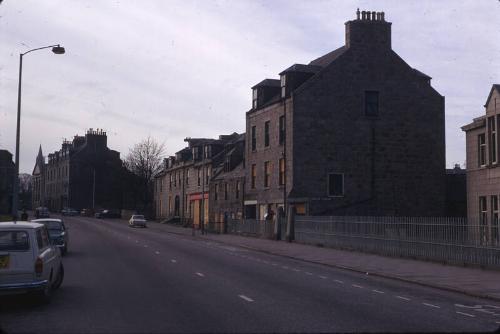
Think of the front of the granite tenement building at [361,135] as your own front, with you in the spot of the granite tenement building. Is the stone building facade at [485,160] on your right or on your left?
on your left

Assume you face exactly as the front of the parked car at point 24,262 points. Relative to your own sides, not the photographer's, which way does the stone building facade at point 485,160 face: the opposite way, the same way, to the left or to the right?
to the left

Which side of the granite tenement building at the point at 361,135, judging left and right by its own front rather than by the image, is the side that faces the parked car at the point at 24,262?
left

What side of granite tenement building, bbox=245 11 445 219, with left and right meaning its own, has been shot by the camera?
left

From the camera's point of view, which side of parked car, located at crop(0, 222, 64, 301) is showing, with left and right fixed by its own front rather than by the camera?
back

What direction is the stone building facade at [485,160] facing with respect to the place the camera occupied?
facing the viewer and to the left of the viewer

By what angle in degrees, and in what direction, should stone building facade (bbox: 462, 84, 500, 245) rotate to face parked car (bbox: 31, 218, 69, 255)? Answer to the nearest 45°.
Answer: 0° — it already faces it

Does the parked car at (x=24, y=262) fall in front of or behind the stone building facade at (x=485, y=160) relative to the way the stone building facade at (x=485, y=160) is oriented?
in front

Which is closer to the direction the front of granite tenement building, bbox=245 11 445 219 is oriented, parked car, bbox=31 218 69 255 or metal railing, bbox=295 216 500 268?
the parked car

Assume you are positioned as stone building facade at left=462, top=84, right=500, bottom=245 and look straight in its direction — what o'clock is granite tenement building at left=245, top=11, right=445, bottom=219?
The granite tenement building is roughly at 3 o'clock from the stone building facade.

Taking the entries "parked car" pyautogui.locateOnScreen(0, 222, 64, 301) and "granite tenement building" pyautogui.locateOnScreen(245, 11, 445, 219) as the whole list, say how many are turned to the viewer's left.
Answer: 1

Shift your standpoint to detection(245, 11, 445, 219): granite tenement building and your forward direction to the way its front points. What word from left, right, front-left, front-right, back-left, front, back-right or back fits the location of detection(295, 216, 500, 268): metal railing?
left

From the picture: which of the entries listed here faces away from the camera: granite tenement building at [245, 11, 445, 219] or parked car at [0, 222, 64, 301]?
the parked car

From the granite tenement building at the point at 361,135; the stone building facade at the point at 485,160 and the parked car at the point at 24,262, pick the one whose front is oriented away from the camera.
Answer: the parked car

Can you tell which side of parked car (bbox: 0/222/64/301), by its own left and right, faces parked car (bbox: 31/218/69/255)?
front

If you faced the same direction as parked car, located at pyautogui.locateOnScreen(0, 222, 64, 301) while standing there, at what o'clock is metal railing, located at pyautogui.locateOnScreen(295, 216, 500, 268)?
The metal railing is roughly at 2 o'clock from the parked car.
